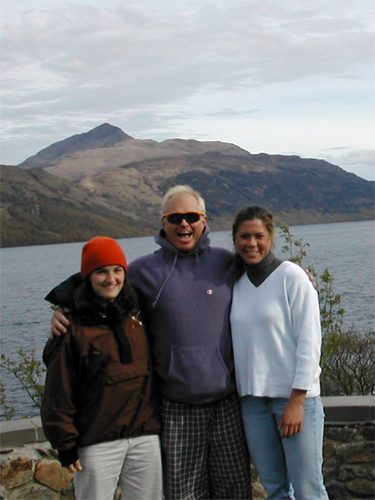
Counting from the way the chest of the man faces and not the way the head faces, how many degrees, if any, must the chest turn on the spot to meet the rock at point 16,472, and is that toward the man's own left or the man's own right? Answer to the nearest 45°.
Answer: approximately 135° to the man's own right

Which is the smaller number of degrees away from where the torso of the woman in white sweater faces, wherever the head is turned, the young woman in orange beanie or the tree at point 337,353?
the young woman in orange beanie

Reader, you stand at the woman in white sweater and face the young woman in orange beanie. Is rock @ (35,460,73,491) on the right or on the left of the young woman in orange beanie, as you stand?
right

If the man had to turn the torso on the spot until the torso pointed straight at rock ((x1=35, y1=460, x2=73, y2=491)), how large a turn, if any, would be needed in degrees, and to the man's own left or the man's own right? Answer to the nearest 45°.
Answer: approximately 135° to the man's own right

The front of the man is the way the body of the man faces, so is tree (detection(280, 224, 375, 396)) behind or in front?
behind

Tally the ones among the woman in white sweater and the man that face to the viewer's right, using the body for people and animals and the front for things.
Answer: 0

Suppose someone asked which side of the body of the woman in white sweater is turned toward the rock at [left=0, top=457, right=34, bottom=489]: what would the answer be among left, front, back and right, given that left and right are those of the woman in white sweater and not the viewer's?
right

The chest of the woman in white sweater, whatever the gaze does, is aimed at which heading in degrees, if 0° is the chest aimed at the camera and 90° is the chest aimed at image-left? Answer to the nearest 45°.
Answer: approximately 45°
